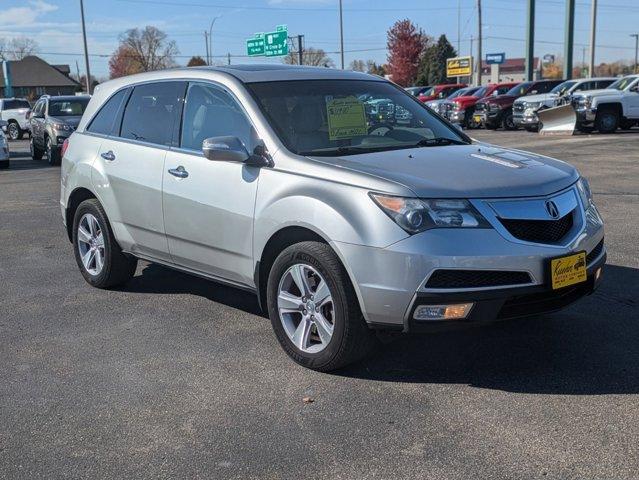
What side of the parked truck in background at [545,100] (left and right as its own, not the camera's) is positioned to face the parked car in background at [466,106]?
right

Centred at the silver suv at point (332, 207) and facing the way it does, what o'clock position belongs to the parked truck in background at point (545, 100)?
The parked truck in background is roughly at 8 o'clock from the silver suv.

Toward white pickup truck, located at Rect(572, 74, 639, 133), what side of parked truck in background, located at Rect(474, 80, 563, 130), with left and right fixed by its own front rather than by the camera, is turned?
left

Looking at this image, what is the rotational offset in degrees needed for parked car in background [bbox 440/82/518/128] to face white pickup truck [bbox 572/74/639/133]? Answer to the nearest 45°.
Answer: approximately 90° to its left

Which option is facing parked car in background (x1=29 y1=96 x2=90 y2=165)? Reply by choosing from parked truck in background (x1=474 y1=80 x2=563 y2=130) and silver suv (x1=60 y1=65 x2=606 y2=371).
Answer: parked truck in background (x1=474 y1=80 x2=563 y2=130)

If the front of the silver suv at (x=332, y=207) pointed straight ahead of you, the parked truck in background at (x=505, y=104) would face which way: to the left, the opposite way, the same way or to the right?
to the right

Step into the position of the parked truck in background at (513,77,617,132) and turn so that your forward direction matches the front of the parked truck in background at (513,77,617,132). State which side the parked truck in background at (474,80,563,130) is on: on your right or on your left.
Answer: on your right

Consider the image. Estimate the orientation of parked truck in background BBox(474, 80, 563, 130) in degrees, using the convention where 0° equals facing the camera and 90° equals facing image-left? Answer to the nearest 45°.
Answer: approximately 45°
